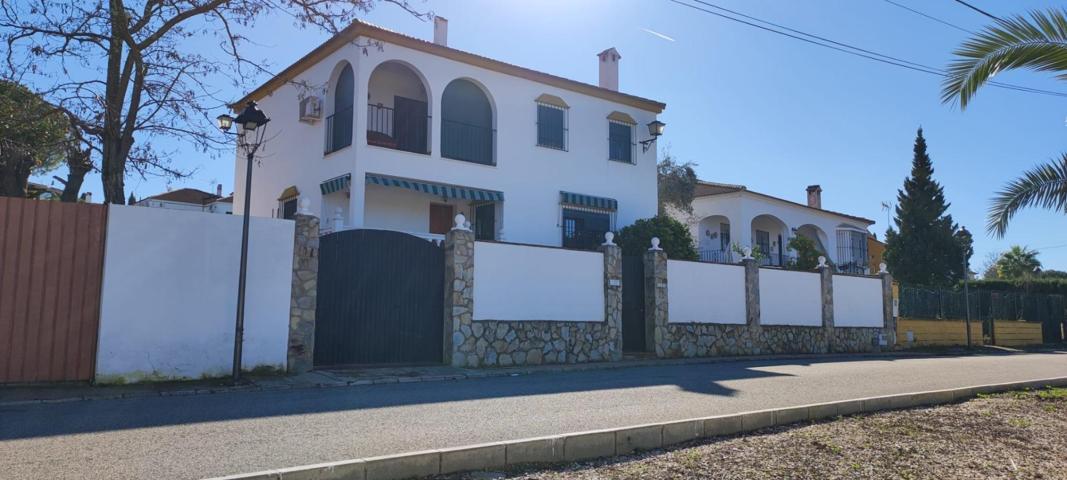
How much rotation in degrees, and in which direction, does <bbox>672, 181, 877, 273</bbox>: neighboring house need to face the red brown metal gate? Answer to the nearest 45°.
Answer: approximately 45° to its right

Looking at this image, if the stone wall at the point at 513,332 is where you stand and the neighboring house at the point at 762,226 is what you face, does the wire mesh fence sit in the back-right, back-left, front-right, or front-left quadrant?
front-right

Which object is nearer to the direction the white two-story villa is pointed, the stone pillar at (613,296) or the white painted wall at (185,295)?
the stone pillar

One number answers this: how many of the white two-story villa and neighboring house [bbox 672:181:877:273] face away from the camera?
0

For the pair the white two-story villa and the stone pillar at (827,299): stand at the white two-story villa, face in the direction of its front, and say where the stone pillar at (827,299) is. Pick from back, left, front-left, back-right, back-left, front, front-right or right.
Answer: front-left

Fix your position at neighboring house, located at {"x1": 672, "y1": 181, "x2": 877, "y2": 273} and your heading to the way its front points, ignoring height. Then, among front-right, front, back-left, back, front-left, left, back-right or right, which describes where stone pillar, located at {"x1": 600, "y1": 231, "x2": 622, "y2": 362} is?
front-right

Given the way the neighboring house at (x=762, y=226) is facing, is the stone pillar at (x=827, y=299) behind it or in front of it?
in front

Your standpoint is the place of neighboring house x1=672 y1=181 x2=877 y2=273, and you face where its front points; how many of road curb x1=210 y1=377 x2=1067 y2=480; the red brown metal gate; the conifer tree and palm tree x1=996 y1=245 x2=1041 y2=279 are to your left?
2

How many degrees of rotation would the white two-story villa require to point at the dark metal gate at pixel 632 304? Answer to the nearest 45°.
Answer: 0° — it already faces it

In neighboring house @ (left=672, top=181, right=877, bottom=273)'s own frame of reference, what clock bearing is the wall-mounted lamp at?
The wall-mounted lamp is roughly at 2 o'clock from the neighboring house.

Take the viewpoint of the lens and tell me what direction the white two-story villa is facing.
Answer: facing the viewer and to the right of the viewer

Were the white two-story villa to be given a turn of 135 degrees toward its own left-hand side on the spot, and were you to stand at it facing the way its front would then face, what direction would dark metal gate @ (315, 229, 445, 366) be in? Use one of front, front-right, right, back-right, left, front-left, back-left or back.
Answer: back

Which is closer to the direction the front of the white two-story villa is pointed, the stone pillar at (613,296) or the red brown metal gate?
the stone pillar

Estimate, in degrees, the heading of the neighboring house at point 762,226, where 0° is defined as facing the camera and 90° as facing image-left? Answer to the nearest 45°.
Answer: approximately 315°

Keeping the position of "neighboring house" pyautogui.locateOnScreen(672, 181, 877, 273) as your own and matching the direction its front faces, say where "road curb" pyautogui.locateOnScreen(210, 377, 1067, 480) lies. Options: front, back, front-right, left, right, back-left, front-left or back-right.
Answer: front-right

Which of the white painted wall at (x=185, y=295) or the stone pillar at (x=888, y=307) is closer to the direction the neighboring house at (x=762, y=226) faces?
the stone pillar

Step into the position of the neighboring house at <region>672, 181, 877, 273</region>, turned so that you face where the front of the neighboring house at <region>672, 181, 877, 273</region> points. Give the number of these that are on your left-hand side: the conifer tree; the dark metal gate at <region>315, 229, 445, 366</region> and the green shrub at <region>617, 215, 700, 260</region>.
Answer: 1
